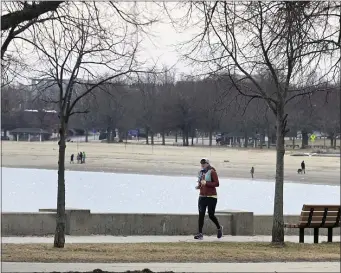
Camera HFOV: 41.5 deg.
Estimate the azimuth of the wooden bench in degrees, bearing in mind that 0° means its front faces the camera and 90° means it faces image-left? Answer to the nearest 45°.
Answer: approximately 135°

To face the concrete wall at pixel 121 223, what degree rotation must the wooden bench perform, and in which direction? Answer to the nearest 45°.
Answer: approximately 45° to its left

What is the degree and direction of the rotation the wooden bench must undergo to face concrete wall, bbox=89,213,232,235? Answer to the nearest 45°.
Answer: approximately 45° to its left

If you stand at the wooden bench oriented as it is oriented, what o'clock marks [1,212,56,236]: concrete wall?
The concrete wall is roughly at 10 o'clock from the wooden bench.
